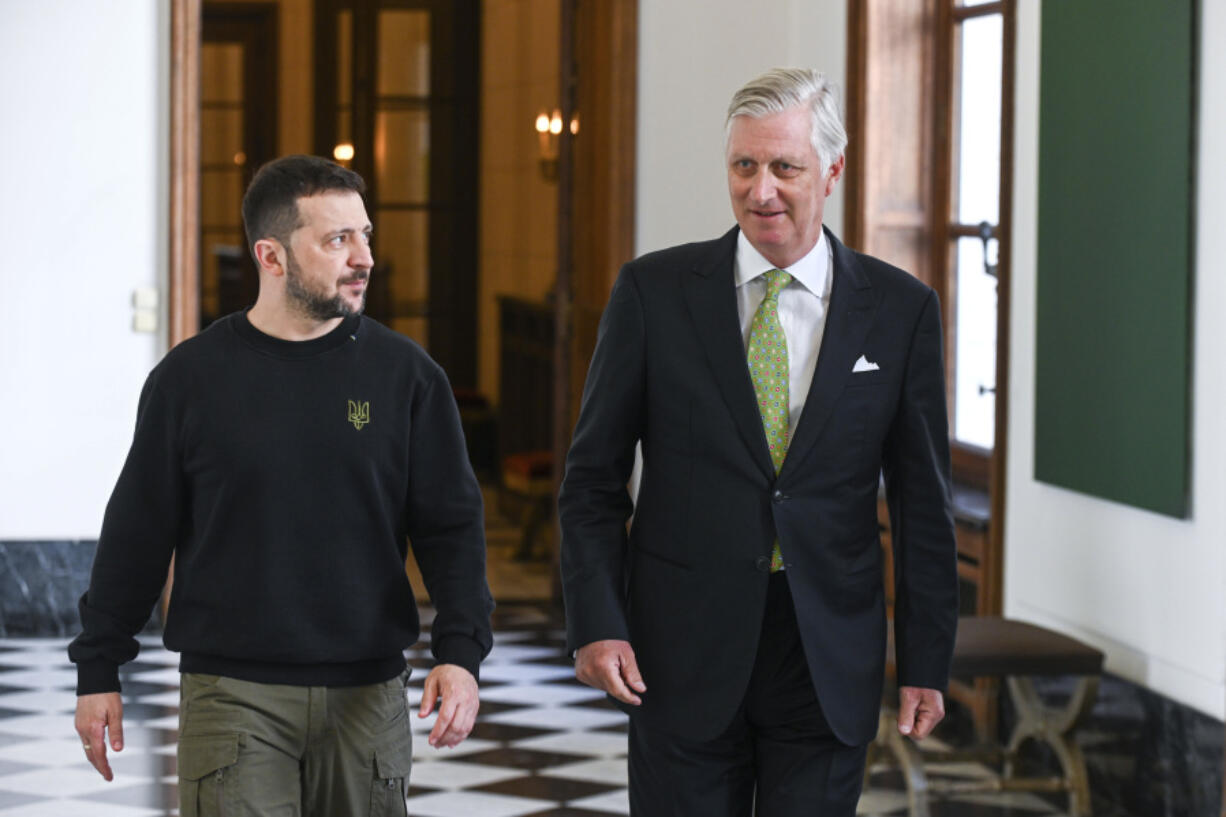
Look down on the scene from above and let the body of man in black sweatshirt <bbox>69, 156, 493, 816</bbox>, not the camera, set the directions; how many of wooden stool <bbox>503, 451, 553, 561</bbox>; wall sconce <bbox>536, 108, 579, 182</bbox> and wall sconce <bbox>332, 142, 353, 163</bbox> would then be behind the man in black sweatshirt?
3

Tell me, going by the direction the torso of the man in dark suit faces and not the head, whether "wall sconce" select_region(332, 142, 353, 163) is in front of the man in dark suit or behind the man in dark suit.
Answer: behind

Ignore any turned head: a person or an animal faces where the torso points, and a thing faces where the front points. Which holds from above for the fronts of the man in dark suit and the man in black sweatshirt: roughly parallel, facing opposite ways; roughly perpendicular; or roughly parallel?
roughly parallel

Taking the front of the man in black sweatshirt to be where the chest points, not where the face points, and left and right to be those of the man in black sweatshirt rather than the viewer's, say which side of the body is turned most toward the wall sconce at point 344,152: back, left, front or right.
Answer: back

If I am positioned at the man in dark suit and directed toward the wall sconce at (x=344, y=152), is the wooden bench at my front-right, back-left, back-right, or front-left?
front-right

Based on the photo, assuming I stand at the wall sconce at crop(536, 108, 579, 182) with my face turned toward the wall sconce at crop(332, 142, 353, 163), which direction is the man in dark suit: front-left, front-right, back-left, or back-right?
back-left

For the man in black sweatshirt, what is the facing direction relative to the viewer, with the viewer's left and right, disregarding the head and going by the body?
facing the viewer

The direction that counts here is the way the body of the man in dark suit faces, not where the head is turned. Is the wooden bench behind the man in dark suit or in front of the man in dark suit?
behind

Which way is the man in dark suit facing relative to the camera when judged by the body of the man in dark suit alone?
toward the camera

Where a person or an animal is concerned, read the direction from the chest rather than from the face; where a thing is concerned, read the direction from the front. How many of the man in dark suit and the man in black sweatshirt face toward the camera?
2

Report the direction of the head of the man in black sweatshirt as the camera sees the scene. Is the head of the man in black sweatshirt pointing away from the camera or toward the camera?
toward the camera

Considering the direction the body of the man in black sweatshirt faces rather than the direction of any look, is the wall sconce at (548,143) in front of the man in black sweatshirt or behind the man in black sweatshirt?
behind
